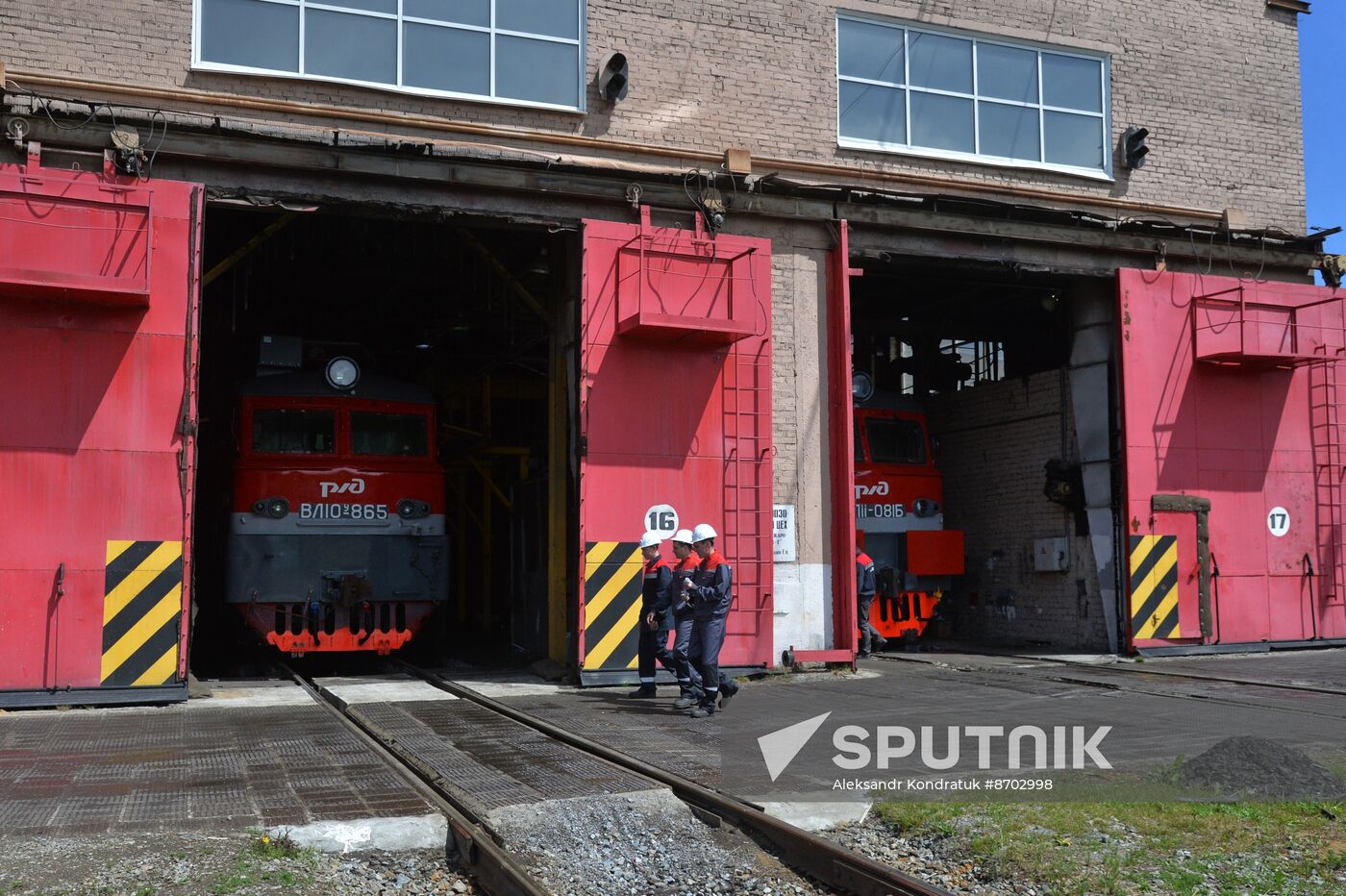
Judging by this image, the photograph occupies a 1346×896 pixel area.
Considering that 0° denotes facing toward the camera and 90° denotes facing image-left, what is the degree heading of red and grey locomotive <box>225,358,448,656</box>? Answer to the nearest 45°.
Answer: approximately 0°

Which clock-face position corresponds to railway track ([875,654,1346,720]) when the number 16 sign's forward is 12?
The railway track is roughly at 9 o'clock from the number 16 sign.

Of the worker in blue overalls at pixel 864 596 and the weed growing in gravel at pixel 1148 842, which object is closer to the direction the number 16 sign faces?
the weed growing in gravel

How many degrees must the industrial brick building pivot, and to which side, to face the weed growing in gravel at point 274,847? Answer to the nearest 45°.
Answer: approximately 45° to its right

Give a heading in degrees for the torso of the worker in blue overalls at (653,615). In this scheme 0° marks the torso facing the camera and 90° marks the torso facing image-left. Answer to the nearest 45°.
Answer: approximately 90°

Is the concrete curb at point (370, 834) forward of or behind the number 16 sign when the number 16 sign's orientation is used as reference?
forward
